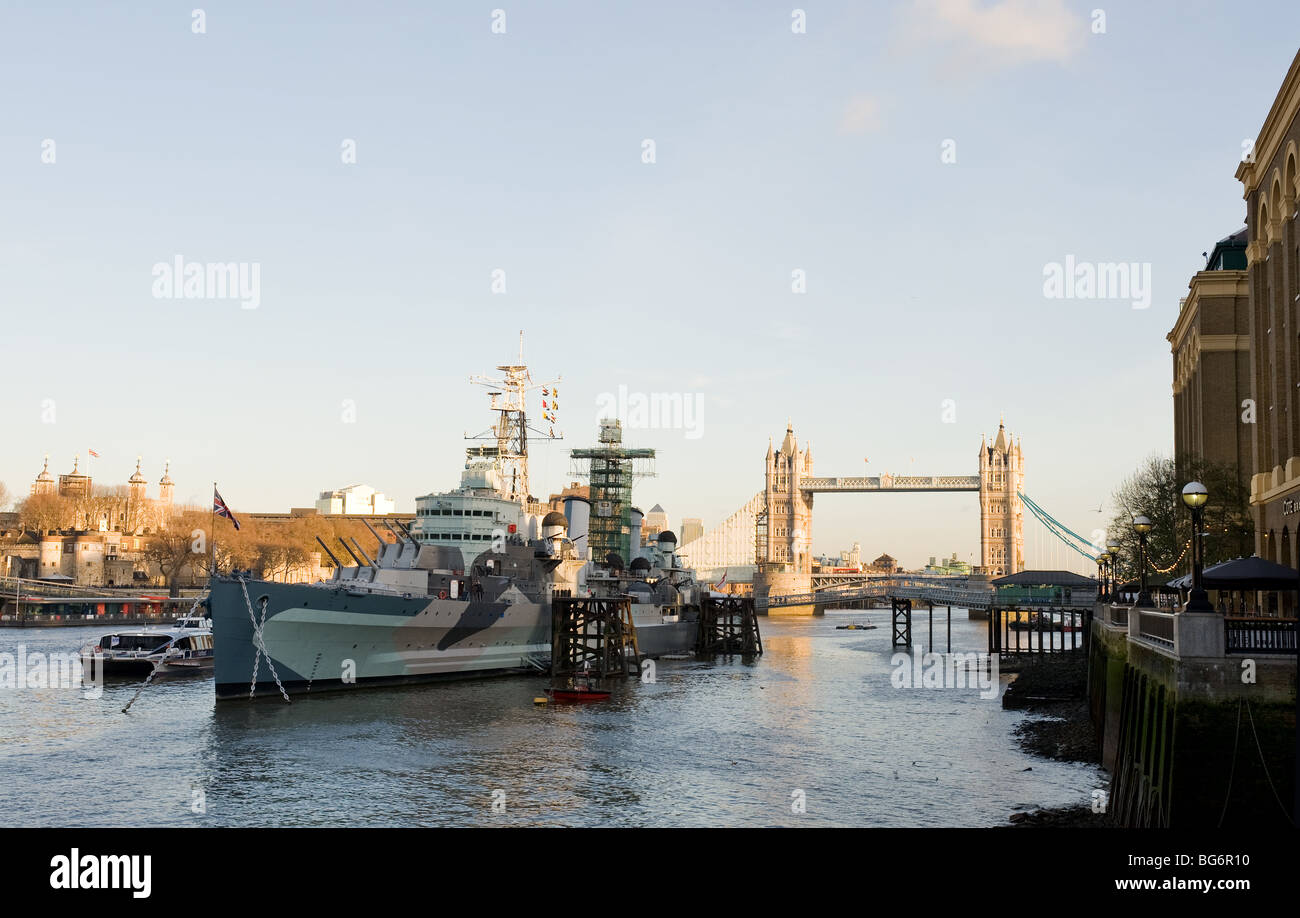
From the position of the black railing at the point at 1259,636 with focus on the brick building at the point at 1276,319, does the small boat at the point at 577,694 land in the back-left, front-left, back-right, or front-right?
front-left

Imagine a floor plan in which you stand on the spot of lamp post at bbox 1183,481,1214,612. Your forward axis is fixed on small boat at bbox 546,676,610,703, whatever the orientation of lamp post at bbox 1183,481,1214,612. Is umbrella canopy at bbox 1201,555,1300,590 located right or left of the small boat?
right

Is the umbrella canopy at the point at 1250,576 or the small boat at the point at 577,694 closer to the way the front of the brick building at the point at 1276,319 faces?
the small boat

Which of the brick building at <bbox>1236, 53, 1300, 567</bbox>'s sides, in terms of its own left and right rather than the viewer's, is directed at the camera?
left

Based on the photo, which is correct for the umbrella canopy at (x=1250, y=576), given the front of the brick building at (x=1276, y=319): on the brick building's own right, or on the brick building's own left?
on the brick building's own left

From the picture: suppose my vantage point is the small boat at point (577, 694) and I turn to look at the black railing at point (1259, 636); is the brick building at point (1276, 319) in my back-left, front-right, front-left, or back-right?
front-left

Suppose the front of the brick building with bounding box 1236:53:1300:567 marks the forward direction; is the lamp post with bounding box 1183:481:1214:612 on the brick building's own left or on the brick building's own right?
on the brick building's own left

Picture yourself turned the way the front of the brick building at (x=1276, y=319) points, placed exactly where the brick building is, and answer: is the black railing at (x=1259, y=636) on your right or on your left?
on your left
